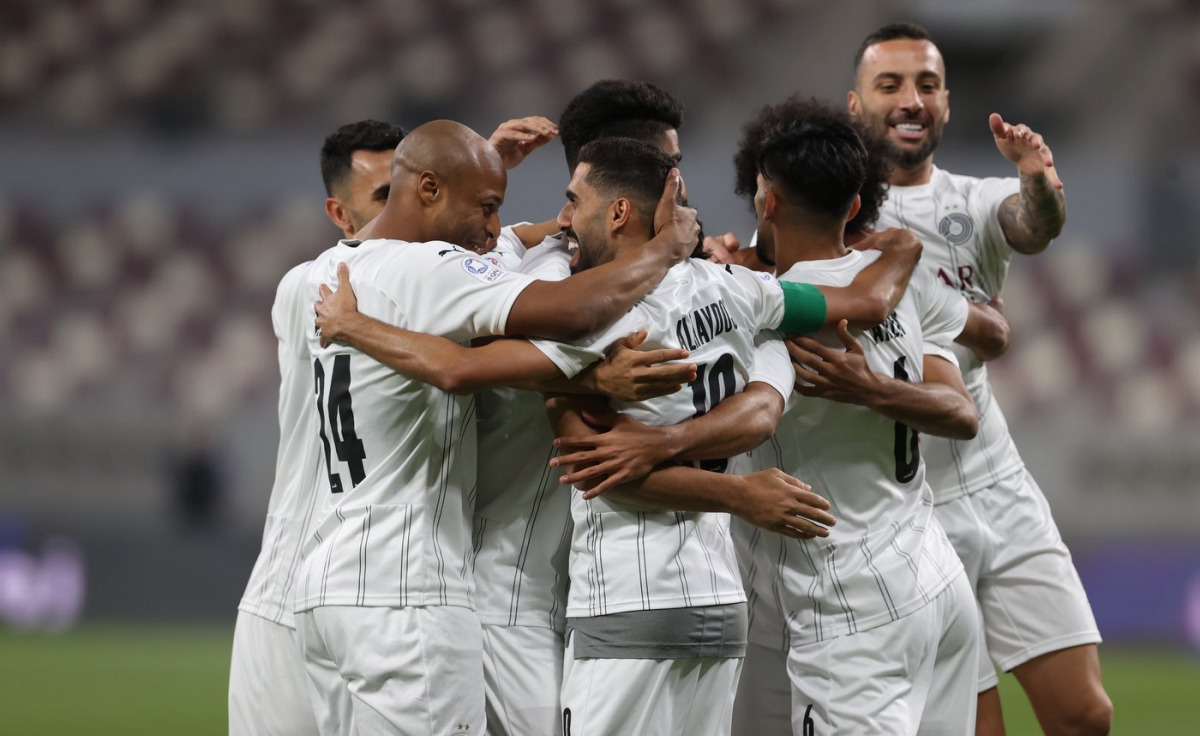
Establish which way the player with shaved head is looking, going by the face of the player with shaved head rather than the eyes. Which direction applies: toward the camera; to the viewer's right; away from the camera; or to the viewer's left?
to the viewer's right

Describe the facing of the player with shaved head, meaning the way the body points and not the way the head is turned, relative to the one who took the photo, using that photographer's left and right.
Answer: facing away from the viewer and to the right of the viewer
